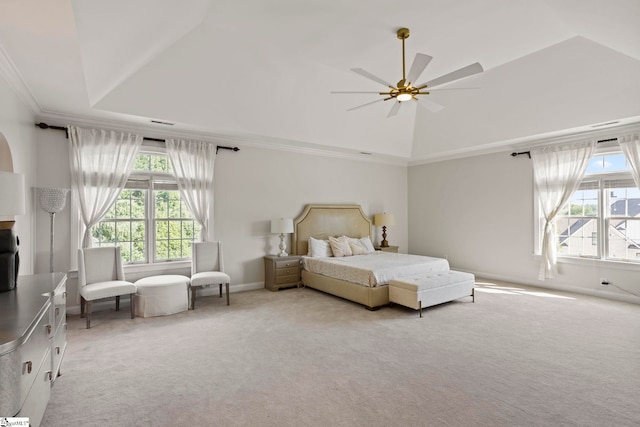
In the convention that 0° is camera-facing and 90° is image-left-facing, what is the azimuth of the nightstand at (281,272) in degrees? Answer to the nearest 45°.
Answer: approximately 315°

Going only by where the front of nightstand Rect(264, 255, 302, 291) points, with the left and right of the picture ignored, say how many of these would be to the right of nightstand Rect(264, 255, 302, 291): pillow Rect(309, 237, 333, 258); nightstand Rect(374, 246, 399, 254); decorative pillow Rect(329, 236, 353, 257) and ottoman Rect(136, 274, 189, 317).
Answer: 1

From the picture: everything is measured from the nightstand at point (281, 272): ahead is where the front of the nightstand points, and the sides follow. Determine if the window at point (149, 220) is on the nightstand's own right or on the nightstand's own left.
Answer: on the nightstand's own right

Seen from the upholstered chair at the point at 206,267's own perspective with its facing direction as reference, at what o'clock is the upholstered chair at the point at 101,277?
the upholstered chair at the point at 101,277 is roughly at 4 o'clock from the upholstered chair at the point at 206,267.

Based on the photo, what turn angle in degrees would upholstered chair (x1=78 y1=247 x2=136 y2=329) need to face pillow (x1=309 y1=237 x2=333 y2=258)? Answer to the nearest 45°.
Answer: approximately 45° to its left

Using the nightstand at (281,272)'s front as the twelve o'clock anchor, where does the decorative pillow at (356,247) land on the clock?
The decorative pillow is roughly at 10 o'clock from the nightstand.

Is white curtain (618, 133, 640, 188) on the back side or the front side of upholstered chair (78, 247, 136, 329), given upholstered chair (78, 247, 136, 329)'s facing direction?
on the front side

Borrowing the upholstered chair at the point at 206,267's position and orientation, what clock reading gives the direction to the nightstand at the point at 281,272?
The nightstand is roughly at 10 o'clock from the upholstered chair.

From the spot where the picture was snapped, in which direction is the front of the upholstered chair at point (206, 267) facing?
facing the viewer and to the right of the viewer

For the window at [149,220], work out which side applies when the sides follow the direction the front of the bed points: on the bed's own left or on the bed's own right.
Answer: on the bed's own right
